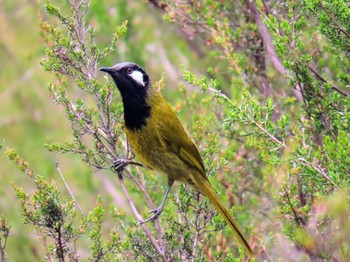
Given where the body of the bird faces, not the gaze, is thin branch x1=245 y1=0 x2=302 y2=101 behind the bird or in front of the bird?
behind

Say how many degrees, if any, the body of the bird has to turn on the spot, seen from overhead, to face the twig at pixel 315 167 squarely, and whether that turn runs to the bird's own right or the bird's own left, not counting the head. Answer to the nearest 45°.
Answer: approximately 135° to the bird's own left

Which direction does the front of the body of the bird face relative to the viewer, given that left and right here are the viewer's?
facing to the left of the viewer
